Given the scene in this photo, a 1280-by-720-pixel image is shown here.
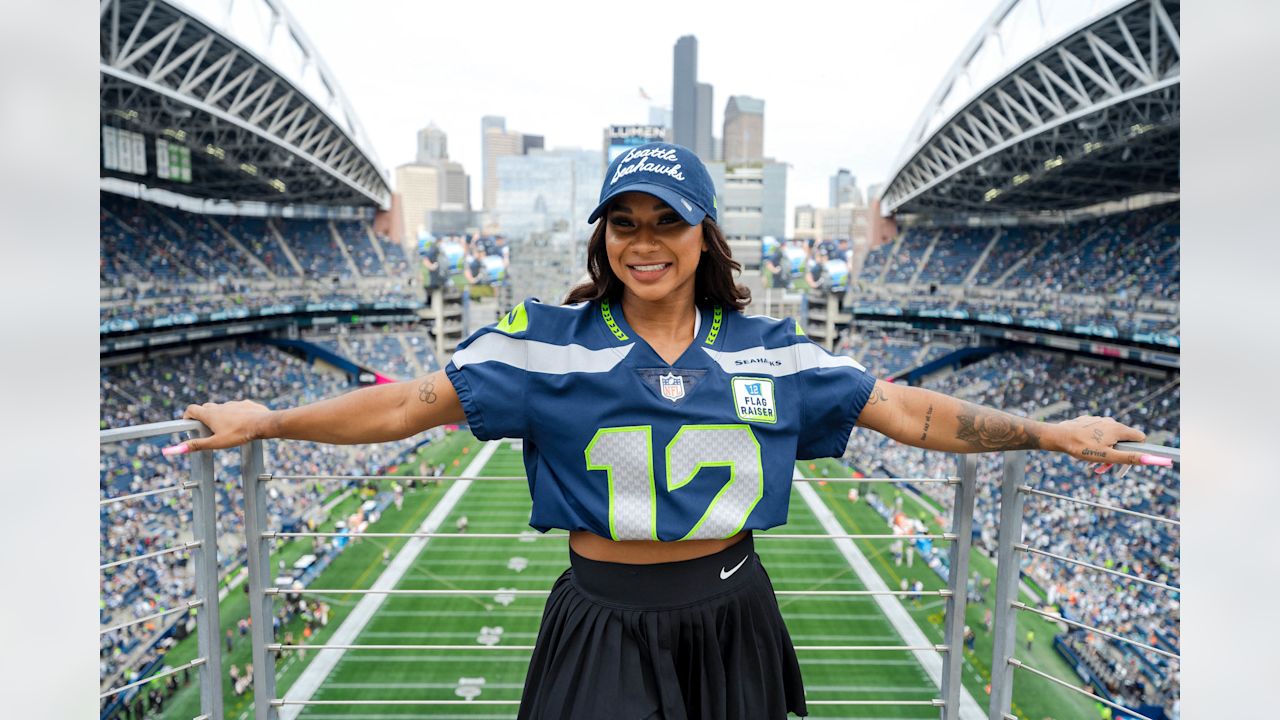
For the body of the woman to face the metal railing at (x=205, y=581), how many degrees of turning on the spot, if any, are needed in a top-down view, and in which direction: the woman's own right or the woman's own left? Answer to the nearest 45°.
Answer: approximately 90° to the woman's own right

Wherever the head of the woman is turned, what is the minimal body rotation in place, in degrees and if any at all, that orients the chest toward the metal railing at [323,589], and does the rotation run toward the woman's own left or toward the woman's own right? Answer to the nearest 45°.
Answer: approximately 135° to the woman's own right

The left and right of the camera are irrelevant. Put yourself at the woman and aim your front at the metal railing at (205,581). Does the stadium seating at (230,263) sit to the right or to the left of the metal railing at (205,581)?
right

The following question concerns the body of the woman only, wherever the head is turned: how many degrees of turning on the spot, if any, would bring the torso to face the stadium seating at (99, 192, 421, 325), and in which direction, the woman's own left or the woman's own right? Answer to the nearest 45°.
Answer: approximately 135° to the woman's own right

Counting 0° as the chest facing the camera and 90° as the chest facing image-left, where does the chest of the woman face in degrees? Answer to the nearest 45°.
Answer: approximately 0°
